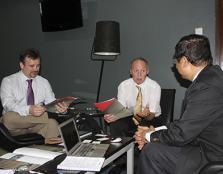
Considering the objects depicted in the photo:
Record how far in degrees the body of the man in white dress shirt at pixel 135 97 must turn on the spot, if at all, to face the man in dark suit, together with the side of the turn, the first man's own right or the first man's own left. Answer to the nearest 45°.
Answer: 0° — they already face them

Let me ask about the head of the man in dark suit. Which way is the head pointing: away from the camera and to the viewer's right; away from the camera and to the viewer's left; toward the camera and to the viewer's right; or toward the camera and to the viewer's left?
away from the camera and to the viewer's left

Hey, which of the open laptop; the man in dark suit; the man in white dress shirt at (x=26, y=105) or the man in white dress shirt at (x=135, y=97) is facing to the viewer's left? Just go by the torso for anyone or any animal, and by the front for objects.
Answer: the man in dark suit

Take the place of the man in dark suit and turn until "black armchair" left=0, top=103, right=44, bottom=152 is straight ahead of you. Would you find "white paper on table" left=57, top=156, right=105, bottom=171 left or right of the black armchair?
left

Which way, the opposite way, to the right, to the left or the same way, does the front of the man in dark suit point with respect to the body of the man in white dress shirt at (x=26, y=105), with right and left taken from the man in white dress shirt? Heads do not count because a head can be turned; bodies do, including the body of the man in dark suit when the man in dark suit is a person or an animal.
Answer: the opposite way

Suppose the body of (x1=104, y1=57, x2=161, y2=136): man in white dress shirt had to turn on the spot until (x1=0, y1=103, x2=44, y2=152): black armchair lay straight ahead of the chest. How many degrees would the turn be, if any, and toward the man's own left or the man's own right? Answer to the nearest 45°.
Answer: approximately 45° to the man's own right

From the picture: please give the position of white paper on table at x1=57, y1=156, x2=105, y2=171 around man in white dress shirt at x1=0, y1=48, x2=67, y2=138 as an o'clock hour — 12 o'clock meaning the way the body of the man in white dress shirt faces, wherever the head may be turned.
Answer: The white paper on table is roughly at 1 o'clock from the man in white dress shirt.

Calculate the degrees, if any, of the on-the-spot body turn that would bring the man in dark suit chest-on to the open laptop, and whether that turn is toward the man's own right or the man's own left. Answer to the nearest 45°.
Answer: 0° — they already face it

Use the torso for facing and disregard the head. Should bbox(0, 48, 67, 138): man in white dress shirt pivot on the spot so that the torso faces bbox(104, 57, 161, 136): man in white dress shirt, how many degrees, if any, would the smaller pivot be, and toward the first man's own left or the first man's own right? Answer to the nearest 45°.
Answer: approximately 45° to the first man's own left

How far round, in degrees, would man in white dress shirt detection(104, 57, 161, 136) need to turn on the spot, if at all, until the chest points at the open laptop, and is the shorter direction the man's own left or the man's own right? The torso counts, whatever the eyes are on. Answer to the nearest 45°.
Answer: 0° — they already face it

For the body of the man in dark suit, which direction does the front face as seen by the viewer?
to the viewer's left
